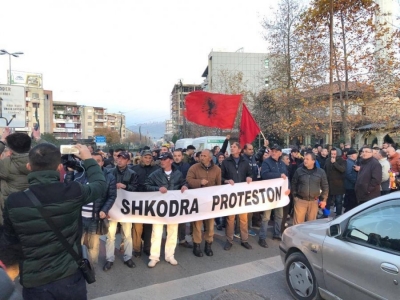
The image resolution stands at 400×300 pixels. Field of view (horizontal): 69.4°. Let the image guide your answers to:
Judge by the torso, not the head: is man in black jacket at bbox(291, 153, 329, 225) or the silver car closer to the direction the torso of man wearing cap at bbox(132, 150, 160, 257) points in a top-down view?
the silver car

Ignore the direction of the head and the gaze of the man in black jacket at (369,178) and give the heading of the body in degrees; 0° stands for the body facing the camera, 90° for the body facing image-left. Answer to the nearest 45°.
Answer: approximately 45°

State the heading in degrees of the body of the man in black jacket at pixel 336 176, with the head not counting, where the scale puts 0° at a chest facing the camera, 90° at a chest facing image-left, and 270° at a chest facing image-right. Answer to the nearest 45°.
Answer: approximately 45°

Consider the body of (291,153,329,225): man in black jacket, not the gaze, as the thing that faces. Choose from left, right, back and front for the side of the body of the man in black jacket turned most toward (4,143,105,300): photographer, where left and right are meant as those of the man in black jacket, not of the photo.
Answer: front

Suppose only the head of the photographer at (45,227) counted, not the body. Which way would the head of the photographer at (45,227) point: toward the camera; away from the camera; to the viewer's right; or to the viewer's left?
away from the camera

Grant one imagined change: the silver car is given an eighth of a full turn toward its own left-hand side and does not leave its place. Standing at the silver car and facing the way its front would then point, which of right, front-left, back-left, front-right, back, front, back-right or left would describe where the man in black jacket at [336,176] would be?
right

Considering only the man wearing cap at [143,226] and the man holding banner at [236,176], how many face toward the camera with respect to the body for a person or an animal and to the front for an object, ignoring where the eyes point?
2

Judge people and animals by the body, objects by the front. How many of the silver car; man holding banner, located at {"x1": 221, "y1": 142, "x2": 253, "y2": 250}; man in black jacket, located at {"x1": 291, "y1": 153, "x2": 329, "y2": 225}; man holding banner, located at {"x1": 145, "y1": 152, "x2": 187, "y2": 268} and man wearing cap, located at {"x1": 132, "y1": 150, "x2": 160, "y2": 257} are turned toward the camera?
4

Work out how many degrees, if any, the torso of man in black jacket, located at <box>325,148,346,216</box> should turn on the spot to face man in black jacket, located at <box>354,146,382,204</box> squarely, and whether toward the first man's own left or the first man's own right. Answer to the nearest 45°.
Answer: approximately 90° to the first man's own left

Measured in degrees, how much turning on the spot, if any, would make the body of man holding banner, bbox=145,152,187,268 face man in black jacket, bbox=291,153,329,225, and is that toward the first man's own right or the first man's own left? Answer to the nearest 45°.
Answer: approximately 90° to the first man's own left

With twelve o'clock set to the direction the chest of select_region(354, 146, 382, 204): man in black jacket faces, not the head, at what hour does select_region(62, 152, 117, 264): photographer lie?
The photographer is roughly at 12 o'clock from the man in black jacket.

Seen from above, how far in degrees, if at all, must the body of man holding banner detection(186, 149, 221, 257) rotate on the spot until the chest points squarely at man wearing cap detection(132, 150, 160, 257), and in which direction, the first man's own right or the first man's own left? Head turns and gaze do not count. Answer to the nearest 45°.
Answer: approximately 90° to the first man's own right

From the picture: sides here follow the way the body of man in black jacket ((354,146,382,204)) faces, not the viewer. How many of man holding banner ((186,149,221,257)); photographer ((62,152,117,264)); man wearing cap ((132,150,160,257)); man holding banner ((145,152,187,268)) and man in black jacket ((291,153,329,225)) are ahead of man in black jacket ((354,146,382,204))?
5

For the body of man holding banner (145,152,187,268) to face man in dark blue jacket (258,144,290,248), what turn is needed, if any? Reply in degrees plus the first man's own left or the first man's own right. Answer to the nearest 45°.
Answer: approximately 90° to the first man's own left
